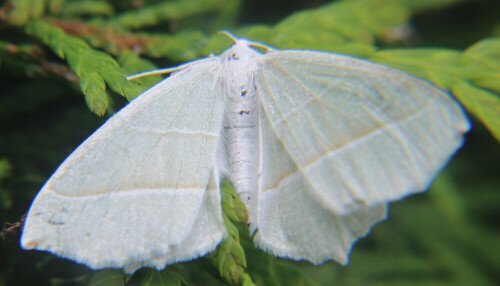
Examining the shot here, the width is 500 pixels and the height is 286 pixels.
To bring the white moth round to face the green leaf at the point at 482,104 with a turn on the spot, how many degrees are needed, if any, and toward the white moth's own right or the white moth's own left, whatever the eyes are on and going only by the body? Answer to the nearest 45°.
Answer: approximately 90° to the white moth's own right

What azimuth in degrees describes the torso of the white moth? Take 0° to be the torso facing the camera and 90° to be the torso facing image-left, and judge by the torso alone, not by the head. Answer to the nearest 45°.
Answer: approximately 180°

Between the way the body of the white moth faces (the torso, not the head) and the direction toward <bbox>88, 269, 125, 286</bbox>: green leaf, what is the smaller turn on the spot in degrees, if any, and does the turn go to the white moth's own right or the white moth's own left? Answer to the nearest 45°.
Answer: approximately 90° to the white moth's own left
